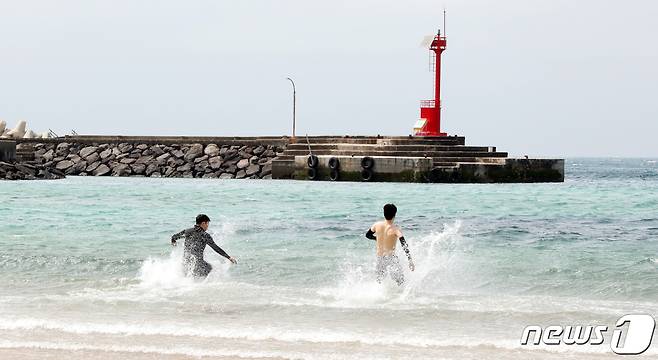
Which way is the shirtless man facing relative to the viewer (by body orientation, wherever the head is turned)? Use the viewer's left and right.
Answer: facing away from the viewer

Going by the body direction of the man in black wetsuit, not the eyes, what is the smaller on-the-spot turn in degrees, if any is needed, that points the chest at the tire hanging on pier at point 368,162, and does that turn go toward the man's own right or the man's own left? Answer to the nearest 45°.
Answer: approximately 45° to the man's own left

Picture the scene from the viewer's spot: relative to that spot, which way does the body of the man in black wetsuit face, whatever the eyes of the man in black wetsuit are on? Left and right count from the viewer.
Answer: facing away from the viewer and to the right of the viewer

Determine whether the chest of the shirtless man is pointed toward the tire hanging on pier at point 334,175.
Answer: yes

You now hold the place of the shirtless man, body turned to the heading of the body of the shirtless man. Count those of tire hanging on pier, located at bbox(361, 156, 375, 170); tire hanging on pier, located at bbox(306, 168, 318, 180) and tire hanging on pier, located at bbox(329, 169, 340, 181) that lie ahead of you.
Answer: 3

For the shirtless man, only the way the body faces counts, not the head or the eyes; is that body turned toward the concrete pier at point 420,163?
yes

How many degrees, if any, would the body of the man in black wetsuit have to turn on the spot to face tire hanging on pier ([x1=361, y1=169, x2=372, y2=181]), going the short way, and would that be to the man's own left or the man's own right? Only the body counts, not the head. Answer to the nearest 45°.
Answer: approximately 45° to the man's own left
